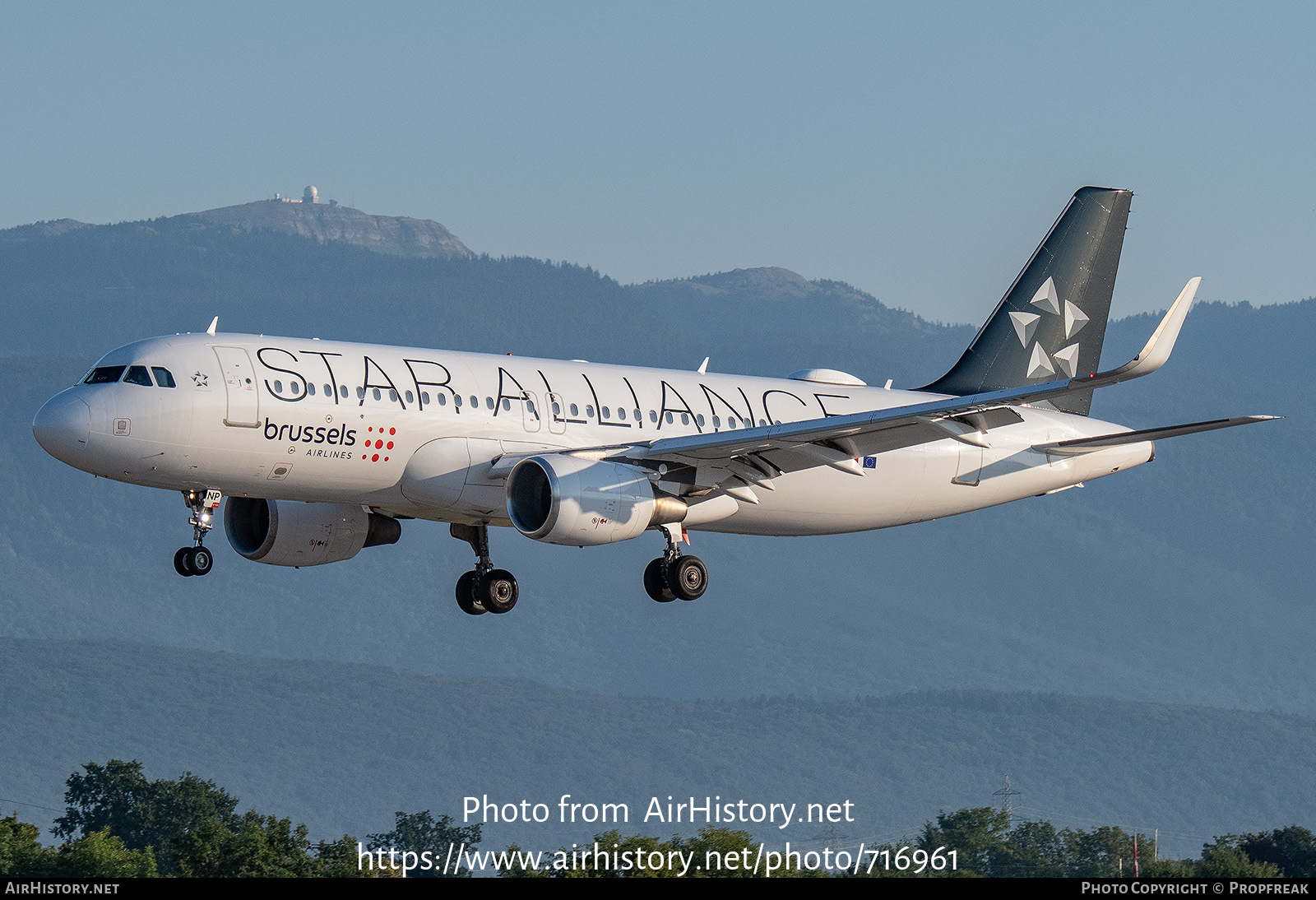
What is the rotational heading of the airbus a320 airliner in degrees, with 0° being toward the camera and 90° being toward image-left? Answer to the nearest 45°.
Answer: approximately 45°
